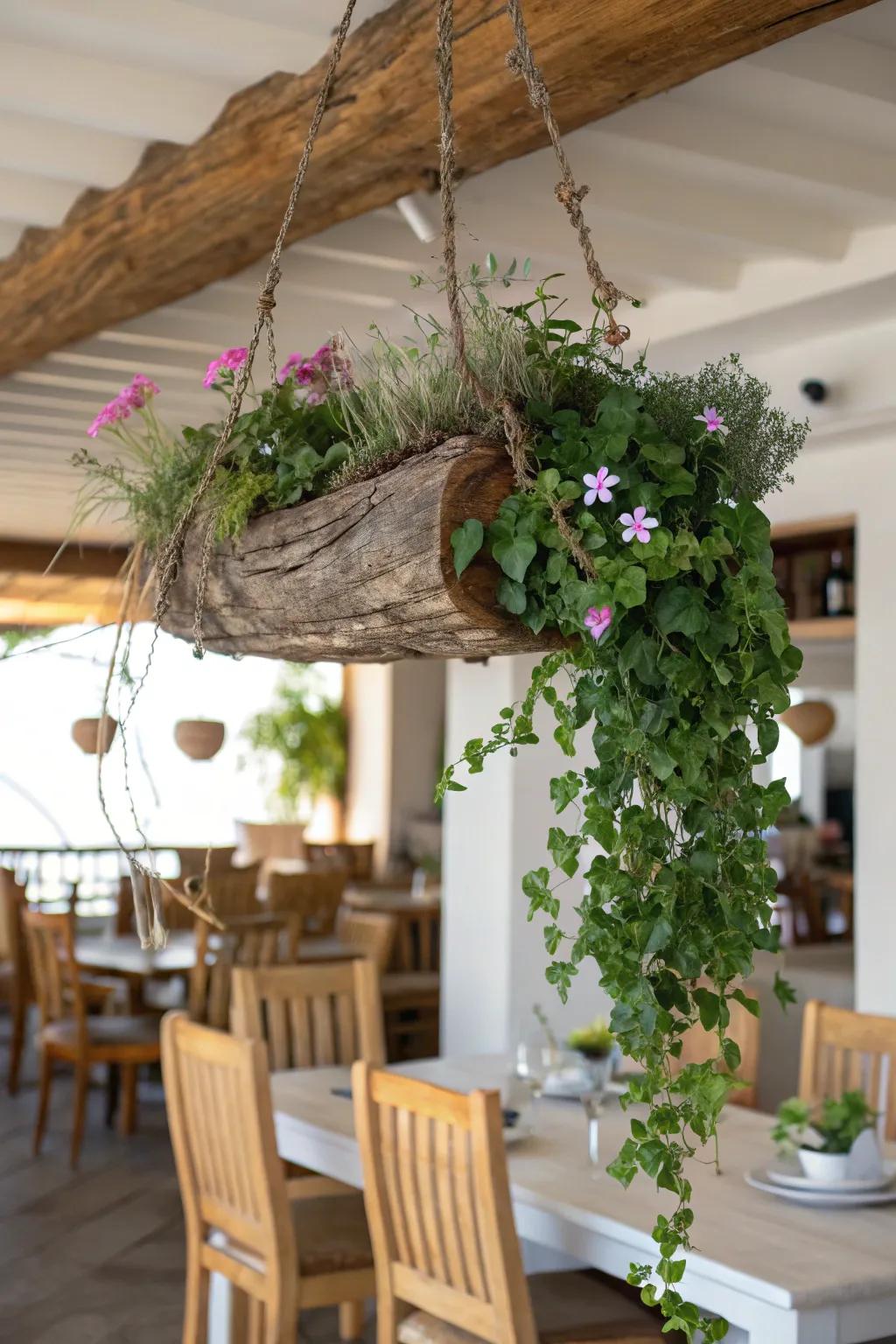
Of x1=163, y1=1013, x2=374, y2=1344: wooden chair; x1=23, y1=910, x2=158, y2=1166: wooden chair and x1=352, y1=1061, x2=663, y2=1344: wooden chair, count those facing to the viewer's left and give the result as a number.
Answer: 0

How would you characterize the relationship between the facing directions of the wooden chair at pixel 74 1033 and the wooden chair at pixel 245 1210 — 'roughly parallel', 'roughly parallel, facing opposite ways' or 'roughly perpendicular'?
roughly parallel

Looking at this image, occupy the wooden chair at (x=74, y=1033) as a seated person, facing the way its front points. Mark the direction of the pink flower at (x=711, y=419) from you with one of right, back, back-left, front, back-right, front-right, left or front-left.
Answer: back-right

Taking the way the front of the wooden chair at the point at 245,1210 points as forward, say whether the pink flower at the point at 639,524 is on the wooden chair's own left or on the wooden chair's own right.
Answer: on the wooden chair's own right

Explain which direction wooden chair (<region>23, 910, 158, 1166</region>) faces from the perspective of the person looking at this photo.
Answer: facing away from the viewer and to the right of the viewer

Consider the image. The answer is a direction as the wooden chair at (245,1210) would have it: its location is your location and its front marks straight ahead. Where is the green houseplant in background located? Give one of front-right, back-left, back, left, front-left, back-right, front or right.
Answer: front-left

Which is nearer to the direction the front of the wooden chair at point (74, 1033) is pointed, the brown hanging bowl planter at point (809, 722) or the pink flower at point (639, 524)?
the brown hanging bowl planter

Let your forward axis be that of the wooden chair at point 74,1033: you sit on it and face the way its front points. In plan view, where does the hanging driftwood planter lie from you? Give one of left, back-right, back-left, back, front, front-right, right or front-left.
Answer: back-right

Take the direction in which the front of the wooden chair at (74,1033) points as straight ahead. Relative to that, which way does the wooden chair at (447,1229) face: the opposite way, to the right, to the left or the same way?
the same way

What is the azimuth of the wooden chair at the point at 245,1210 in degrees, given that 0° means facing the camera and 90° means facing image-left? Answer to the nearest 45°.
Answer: approximately 225°

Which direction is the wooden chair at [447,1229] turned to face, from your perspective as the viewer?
facing away from the viewer and to the right of the viewer

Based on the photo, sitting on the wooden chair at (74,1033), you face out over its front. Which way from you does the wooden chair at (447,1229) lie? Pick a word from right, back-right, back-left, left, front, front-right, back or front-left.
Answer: back-right

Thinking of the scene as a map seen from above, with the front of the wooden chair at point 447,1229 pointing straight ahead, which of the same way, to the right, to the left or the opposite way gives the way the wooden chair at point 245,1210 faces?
the same way

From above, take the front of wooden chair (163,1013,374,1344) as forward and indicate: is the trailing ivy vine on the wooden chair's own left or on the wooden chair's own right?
on the wooden chair's own right

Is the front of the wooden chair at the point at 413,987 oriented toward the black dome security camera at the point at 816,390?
no

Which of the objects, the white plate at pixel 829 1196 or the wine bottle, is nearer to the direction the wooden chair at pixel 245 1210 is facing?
the wine bottle
